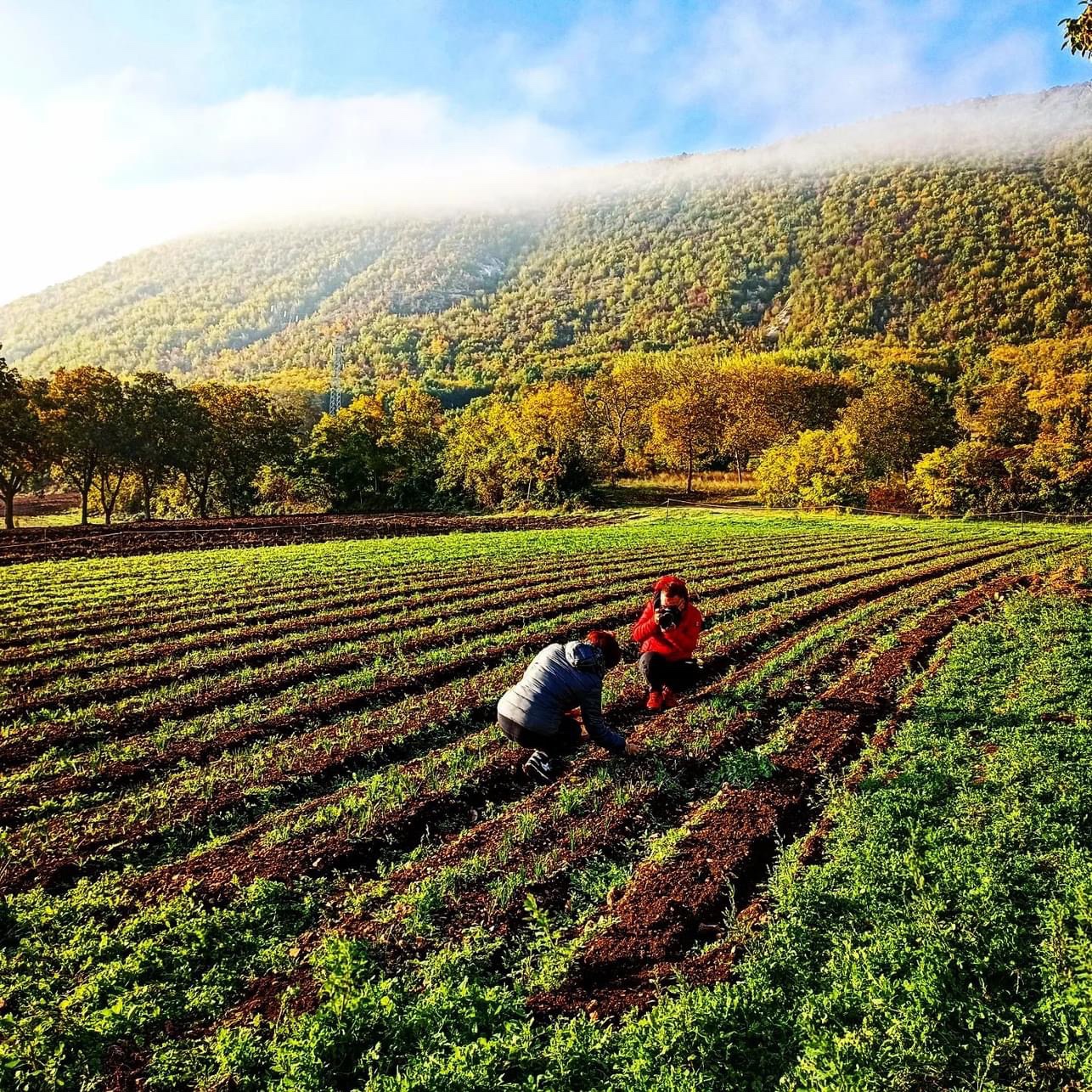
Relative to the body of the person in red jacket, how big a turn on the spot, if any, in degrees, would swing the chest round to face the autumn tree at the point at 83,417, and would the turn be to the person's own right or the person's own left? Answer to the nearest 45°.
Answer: approximately 135° to the person's own right

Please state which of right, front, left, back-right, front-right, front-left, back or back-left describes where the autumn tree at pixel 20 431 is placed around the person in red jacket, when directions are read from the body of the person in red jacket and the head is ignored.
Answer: back-right

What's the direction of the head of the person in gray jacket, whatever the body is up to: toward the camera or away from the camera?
away from the camera

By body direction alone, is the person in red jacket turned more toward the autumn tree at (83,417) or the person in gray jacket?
the person in gray jacket

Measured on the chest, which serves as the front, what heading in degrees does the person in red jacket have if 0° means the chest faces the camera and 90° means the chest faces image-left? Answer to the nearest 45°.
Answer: approximately 0°

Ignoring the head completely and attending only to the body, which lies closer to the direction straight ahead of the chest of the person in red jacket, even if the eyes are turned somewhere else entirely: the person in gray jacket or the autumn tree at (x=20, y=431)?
the person in gray jacket
